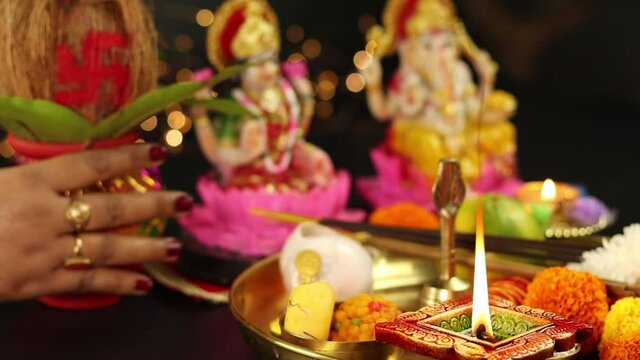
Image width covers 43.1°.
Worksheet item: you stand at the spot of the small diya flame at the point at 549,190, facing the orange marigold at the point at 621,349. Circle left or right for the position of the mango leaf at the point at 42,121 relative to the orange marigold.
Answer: right

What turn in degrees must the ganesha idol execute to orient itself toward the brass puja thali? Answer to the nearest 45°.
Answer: approximately 45° to its right

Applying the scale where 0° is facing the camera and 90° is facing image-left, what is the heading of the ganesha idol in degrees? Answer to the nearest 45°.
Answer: approximately 315°

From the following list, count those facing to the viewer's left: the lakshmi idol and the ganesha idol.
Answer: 0

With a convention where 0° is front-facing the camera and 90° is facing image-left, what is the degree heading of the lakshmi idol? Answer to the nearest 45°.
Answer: approximately 315°
